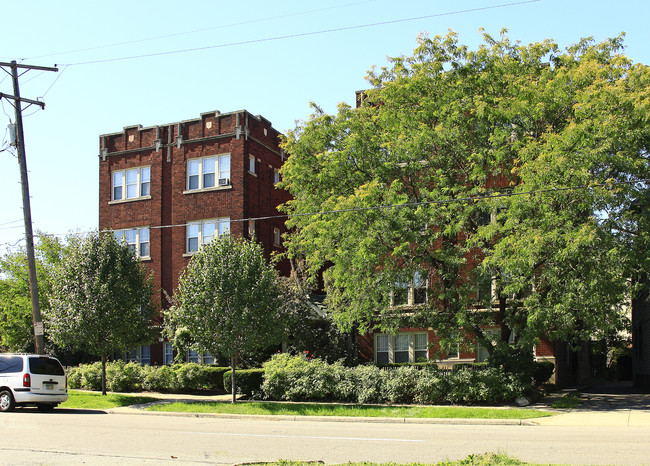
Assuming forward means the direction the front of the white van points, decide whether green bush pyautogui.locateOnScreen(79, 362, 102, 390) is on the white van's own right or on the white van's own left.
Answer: on the white van's own right

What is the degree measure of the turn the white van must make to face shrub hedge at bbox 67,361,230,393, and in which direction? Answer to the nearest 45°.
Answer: approximately 90° to its right

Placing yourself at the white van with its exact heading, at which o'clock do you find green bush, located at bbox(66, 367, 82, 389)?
The green bush is roughly at 2 o'clock from the white van.

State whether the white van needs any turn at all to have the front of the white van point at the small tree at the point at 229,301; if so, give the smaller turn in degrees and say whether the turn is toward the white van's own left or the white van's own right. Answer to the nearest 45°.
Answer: approximately 135° to the white van's own right

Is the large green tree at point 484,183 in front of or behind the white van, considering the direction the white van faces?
behind

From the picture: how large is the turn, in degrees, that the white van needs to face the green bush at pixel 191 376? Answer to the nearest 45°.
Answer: approximately 90° to its right

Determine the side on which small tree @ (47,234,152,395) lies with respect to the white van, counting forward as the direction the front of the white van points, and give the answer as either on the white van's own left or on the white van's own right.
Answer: on the white van's own right

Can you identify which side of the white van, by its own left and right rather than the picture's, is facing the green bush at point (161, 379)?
right

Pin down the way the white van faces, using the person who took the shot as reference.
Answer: facing away from the viewer and to the left of the viewer
